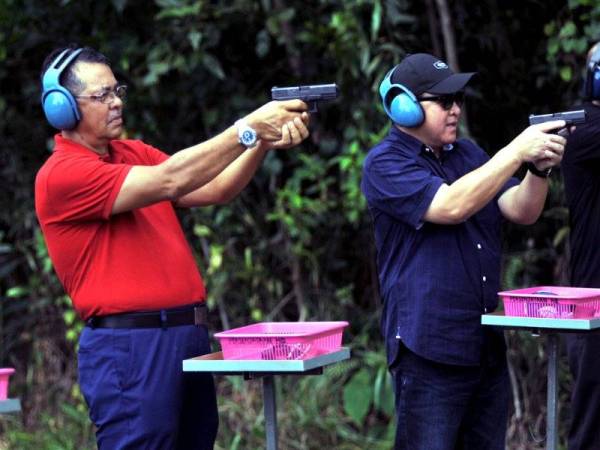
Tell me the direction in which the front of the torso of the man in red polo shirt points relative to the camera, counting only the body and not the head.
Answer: to the viewer's right

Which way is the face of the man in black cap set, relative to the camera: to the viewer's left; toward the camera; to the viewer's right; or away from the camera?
to the viewer's right

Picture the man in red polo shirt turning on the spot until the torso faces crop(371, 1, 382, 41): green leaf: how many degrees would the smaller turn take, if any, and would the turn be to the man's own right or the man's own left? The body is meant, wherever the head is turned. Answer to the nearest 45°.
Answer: approximately 45° to the man's own left

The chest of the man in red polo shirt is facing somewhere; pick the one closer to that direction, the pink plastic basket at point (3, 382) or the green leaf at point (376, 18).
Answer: the green leaf

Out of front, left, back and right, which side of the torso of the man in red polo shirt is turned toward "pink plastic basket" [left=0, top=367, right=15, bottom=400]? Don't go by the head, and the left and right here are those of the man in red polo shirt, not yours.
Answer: back

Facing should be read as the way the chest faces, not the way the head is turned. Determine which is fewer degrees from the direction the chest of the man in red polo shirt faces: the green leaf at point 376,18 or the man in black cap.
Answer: the man in black cap
